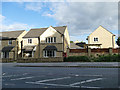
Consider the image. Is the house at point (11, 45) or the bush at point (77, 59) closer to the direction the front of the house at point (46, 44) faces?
the bush

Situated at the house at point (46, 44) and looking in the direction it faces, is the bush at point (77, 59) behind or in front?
in front

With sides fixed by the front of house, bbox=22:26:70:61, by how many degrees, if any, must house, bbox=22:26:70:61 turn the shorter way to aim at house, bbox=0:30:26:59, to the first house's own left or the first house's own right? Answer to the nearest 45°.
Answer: approximately 135° to the first house's own right

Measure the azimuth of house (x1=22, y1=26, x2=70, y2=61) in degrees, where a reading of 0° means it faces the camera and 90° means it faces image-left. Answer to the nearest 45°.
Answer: approximately 0°
